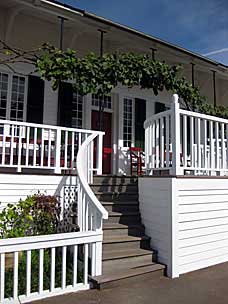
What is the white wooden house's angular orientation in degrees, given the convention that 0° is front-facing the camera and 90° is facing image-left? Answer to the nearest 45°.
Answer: approximately 315°

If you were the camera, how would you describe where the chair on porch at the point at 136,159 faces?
facing the viewer and to the right of the viewer

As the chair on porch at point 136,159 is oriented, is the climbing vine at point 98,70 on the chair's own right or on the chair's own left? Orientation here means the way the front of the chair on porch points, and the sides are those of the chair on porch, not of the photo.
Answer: on the chair's own right

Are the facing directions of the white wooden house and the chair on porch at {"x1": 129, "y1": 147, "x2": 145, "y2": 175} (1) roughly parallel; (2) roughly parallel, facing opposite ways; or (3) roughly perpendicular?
roughly parallel

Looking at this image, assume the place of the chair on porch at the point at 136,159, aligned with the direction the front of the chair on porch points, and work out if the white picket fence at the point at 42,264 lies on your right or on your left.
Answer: on your right

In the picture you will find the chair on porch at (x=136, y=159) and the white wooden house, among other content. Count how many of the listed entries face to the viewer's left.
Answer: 0
